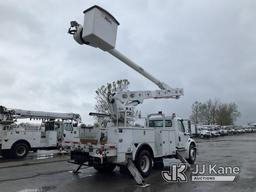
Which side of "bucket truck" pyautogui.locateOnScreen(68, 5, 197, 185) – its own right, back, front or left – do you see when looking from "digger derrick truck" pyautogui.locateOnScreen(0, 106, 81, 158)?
left

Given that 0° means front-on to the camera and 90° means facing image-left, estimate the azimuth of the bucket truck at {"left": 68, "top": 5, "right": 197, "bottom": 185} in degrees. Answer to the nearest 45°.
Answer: approximately 225°
